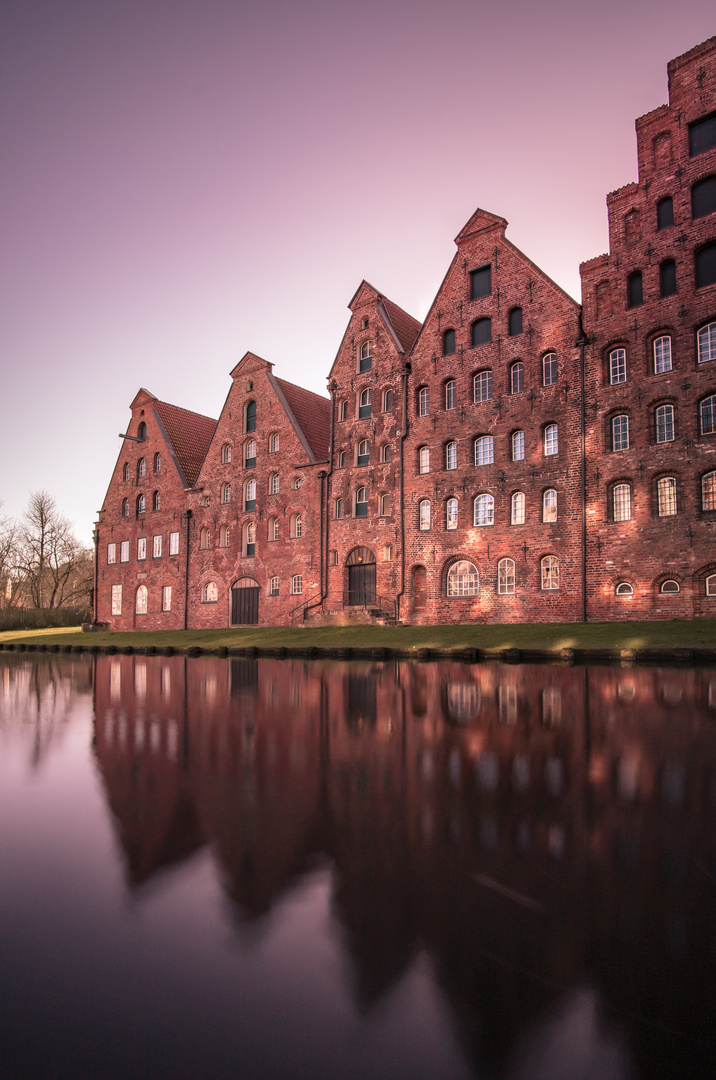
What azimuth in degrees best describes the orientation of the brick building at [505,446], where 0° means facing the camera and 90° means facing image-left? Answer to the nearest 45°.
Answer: approximately 45°
